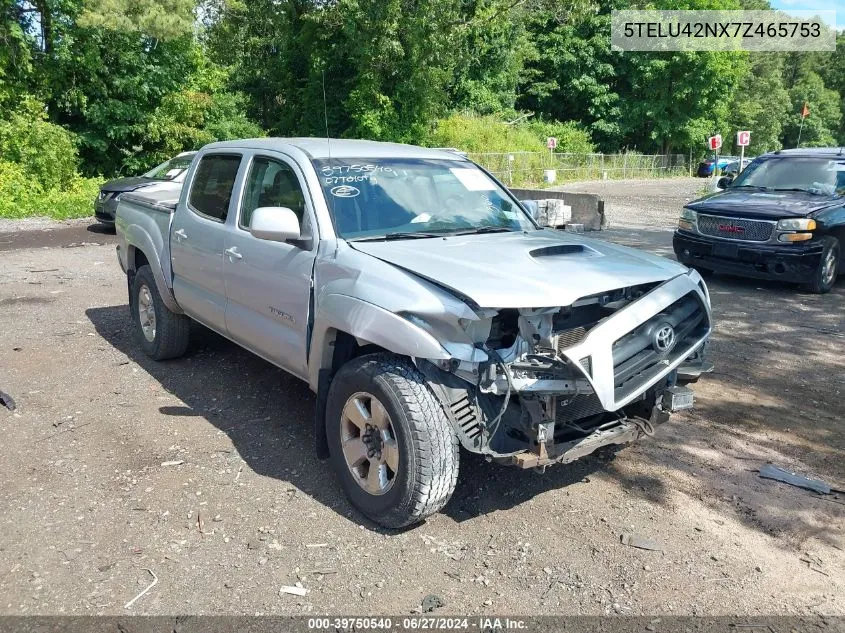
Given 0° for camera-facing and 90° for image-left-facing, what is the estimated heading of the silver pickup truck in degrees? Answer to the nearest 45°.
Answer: approximately 315°

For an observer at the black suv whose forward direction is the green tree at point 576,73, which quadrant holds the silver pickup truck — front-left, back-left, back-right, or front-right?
back-left

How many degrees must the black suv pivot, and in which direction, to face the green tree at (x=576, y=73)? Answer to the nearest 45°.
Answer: approximately 135° to its right

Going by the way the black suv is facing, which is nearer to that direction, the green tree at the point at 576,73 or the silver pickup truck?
the silver pickup truck

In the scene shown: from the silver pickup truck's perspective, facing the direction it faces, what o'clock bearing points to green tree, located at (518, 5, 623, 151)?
The green tree is roughly at 8 o'clock from the silver pickup truck.

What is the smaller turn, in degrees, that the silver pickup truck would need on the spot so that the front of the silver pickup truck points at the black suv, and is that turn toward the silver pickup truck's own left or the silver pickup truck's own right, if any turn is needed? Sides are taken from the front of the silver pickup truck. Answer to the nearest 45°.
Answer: approximately 90° to the silver pickup truck's own left
